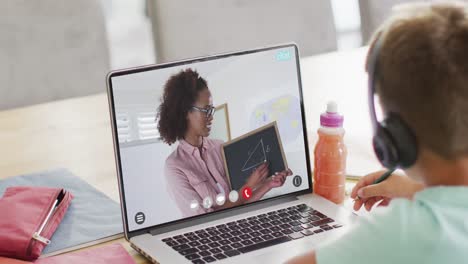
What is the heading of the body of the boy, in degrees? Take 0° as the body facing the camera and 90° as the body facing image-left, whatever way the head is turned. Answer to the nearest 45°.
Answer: approximately 135°

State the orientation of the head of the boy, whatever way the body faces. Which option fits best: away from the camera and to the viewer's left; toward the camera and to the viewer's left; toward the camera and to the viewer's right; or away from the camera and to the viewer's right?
away from the camera and to the viewer's left

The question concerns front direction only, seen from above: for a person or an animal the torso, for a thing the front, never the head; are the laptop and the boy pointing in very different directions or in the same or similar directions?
very different directions

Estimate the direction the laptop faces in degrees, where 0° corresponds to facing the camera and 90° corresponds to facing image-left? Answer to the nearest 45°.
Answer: approximately 315°
